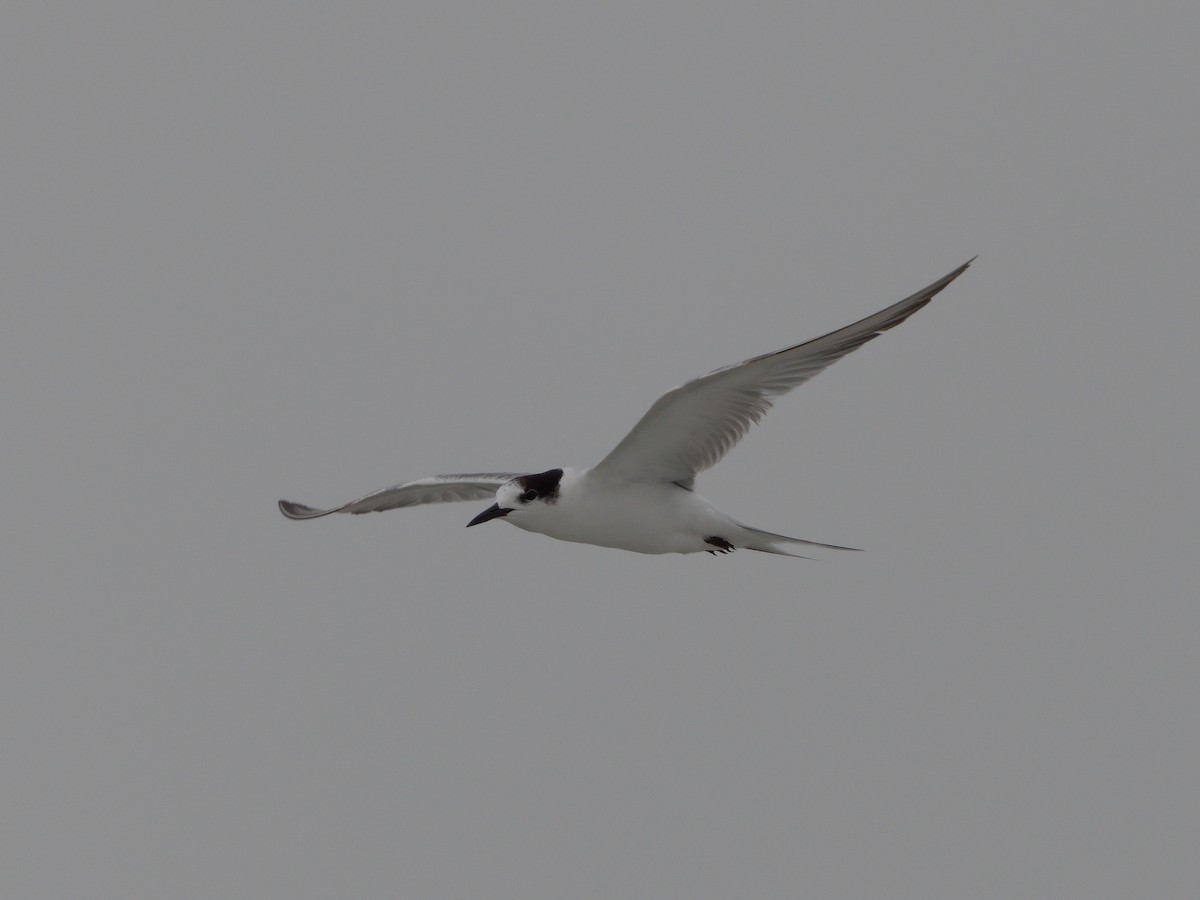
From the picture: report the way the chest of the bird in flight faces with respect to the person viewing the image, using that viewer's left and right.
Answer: facing the viewer and to the left of the viewer
